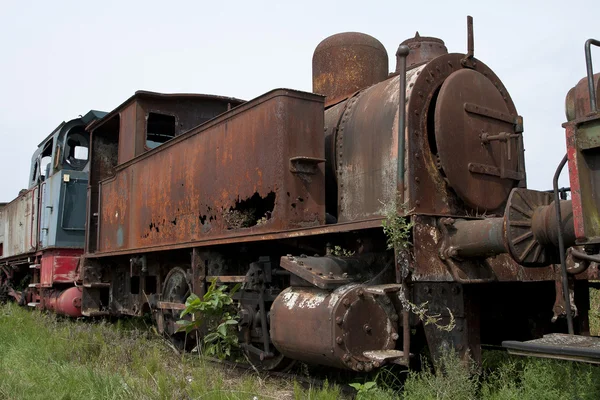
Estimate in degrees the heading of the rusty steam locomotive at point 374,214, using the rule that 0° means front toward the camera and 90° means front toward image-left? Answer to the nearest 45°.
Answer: approximately 315°
